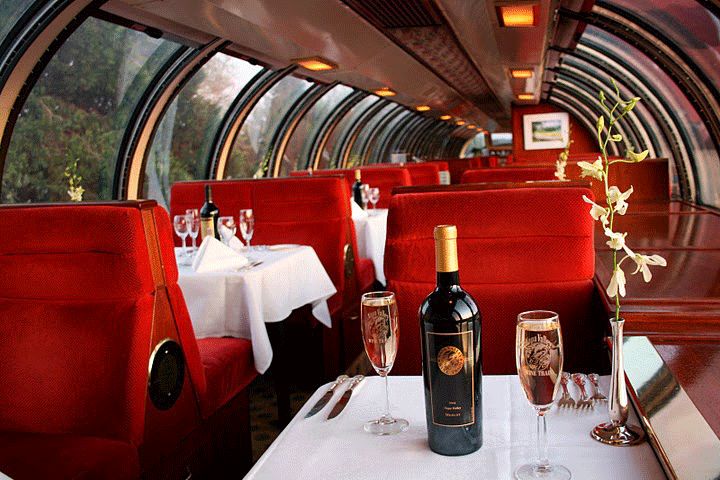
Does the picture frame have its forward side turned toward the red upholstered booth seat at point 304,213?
yes

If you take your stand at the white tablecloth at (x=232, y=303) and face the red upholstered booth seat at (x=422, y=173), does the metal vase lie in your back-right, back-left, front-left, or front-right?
back-right

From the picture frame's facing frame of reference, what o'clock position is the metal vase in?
The metal vase is roughly at 12 o'clock from the picture frame.

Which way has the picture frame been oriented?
toward the camera

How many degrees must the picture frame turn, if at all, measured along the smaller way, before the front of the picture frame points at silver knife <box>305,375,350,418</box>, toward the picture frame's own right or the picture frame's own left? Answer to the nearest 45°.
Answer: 0° — it already faces it
